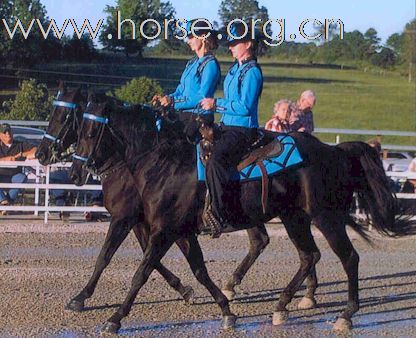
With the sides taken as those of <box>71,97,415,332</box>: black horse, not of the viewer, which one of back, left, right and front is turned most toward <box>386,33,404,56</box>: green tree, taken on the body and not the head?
right

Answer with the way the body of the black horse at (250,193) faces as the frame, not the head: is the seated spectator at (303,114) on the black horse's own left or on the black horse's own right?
on the black horse's own right

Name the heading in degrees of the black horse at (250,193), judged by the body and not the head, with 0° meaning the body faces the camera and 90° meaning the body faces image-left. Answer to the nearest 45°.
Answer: approximately 90°

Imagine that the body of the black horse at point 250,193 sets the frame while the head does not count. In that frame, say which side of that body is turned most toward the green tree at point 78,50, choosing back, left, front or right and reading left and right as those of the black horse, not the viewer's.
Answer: right

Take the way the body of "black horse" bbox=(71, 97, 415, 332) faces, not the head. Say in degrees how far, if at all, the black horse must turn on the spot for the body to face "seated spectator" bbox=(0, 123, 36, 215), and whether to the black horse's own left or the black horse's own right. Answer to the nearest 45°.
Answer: approximately 45° to the black horse's own right

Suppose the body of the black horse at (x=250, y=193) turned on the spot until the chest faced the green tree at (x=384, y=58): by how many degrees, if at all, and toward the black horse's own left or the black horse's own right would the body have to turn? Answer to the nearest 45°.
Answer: approximately 90° to the black horse's own right

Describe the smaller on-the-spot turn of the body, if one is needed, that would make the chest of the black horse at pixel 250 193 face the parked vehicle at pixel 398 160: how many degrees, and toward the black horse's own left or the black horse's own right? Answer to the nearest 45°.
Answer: approximately 90° to the black horse's own right
